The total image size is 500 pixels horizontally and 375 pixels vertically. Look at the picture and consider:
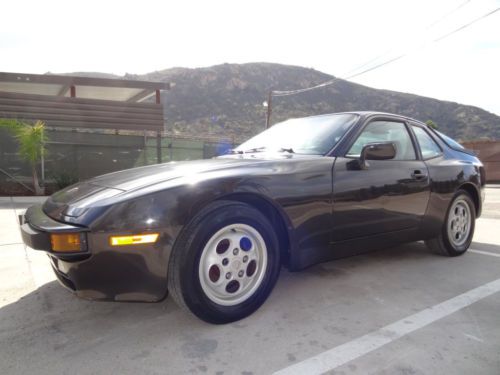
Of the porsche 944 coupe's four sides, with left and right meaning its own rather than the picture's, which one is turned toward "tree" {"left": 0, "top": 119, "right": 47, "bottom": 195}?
right

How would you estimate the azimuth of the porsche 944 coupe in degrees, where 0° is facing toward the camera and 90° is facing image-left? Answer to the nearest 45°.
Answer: approximately 45°

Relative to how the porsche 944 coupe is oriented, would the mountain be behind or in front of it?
behind

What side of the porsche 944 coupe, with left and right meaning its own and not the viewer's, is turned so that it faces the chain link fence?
right
